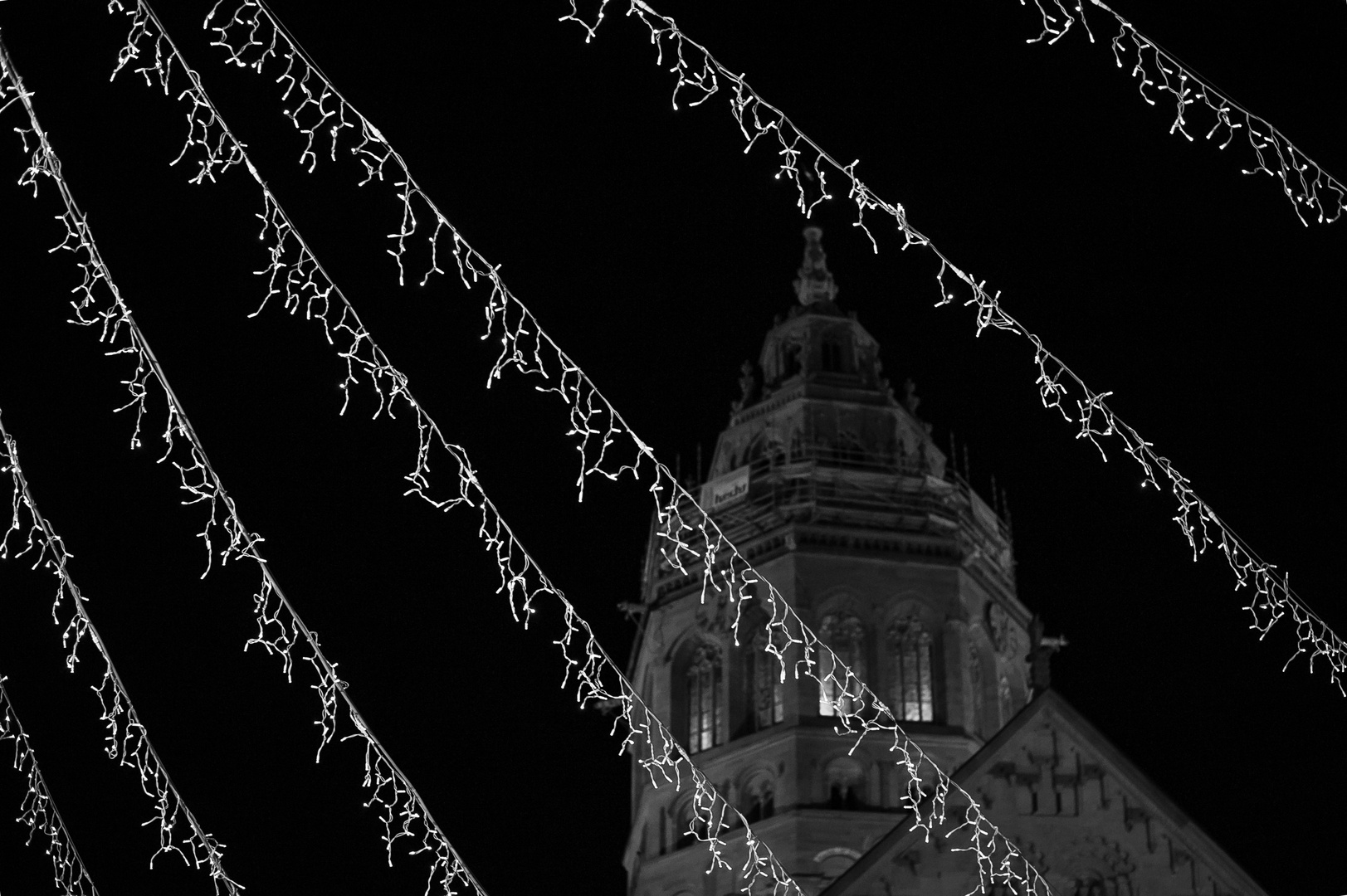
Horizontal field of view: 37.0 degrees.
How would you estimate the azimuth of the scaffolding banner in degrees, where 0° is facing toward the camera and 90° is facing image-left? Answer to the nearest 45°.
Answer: approximately 45°
